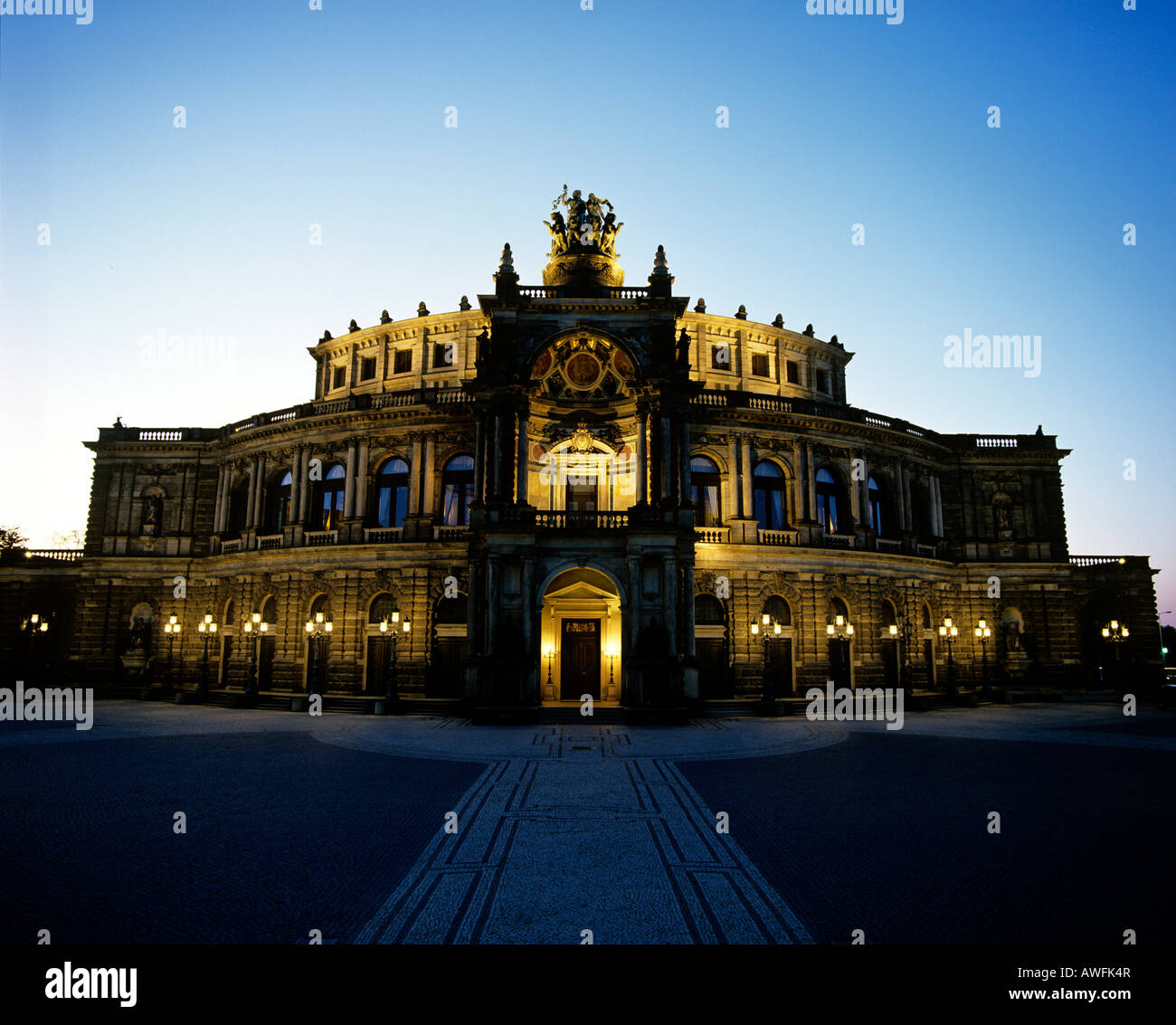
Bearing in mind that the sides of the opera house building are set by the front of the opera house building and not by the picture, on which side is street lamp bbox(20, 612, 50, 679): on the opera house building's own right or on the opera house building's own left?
on the opera house building's own right

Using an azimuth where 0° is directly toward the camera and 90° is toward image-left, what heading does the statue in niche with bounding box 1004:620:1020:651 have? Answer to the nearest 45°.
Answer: approximately 0°

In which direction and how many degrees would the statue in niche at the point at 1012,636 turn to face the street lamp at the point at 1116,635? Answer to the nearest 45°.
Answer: approximately 135° to its left

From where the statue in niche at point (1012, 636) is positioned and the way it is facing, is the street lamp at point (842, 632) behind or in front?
in front

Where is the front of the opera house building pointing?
toward the camera

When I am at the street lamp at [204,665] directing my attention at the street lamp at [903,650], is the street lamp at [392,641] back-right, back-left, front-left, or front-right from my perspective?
front-right

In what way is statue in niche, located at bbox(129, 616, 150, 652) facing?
toward the camera

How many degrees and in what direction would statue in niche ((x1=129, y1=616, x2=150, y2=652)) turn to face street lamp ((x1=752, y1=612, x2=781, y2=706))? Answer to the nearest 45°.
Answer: approximately 45° to its left

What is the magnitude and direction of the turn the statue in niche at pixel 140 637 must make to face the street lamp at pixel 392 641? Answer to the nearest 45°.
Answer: approximately 45° to its left

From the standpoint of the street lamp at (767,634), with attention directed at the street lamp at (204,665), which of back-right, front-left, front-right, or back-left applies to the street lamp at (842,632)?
back-right

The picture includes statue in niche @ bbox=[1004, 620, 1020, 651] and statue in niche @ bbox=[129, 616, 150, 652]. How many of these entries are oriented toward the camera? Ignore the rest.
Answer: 2
